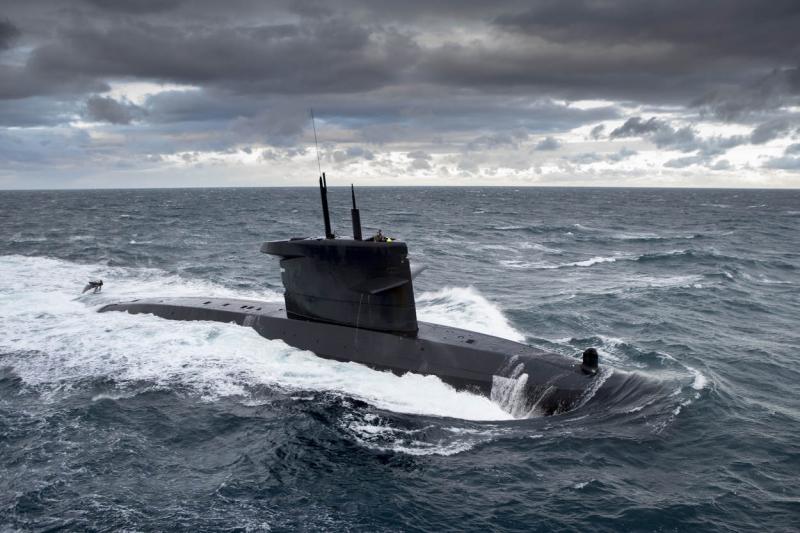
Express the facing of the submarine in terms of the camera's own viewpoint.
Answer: facing the viewer and to the right of the viewer
